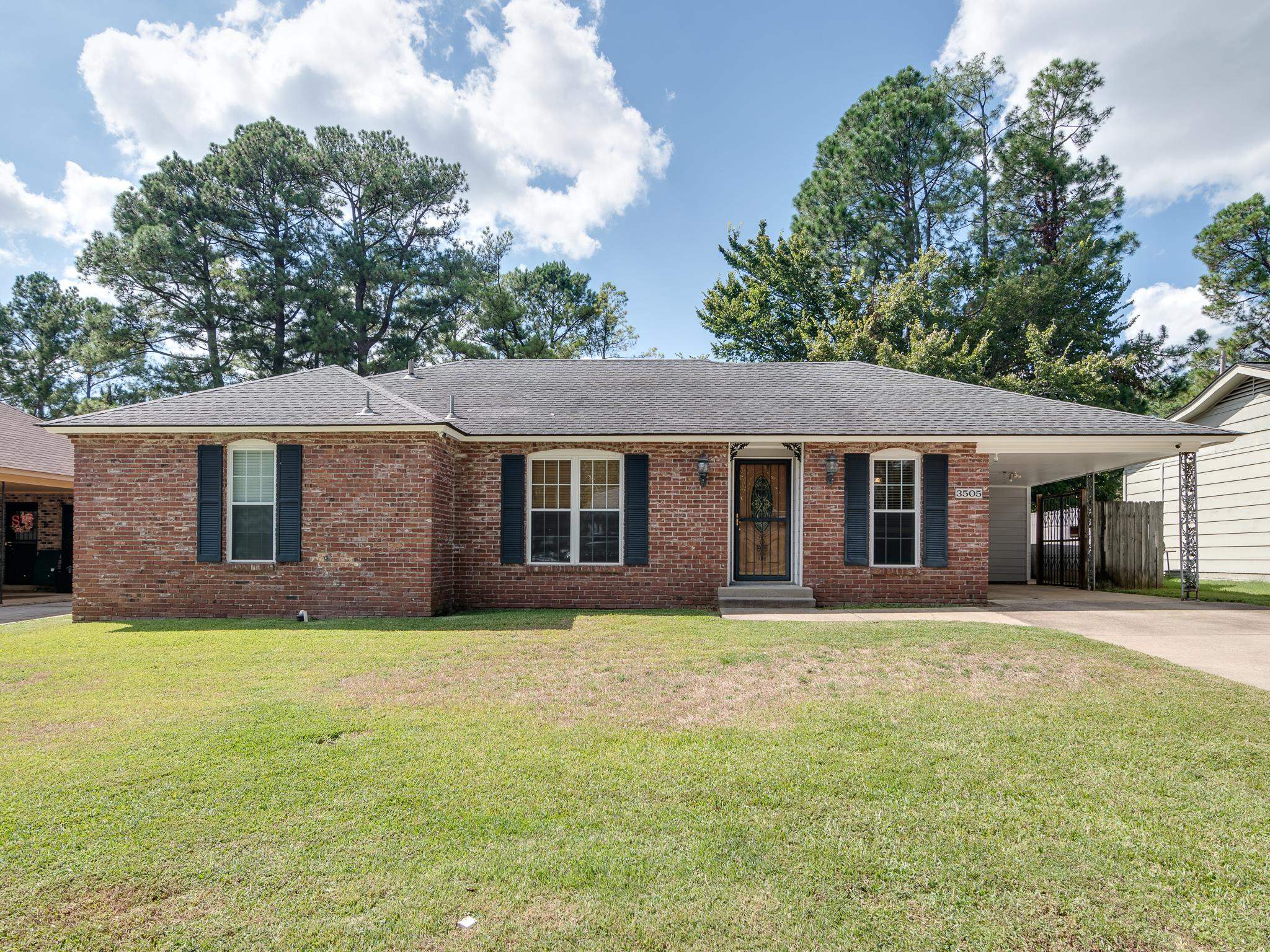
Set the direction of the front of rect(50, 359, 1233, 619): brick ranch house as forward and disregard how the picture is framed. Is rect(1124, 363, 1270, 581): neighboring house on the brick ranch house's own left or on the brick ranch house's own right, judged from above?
on the brick ranch house's own left

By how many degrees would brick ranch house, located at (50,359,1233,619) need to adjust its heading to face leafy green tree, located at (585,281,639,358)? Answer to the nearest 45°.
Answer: approximately 180°

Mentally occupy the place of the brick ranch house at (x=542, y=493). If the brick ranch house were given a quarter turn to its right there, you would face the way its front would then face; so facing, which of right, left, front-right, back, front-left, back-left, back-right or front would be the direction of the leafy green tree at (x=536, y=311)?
right

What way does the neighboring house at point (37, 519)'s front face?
toward the camera

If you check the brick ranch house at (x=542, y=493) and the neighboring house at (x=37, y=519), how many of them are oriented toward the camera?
2
